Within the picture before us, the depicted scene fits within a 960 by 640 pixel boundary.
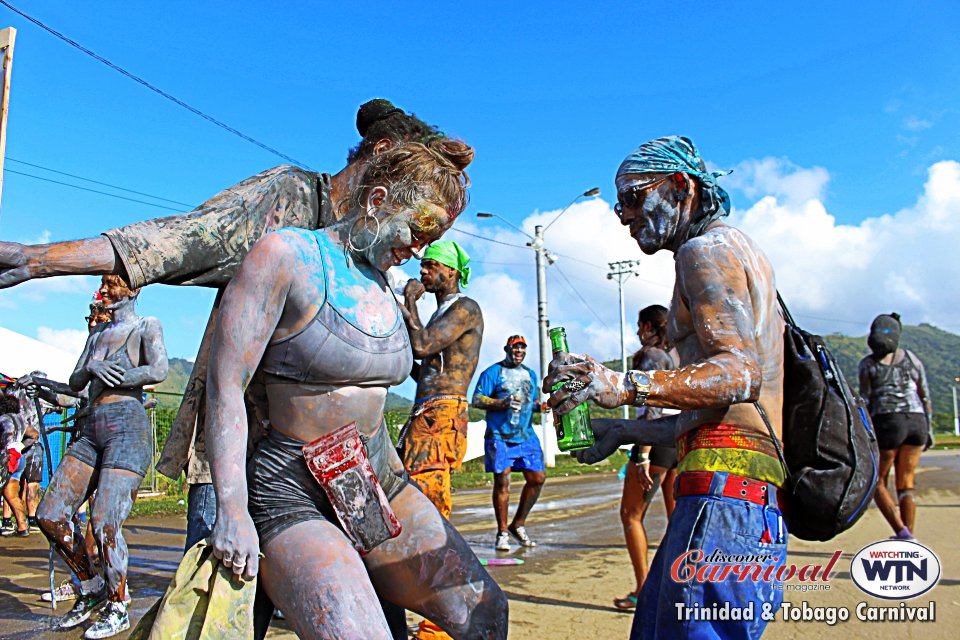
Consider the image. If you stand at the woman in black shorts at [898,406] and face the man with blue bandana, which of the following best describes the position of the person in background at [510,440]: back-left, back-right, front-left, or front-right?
front-right

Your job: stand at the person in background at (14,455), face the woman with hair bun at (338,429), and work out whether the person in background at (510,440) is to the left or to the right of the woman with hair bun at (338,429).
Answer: left

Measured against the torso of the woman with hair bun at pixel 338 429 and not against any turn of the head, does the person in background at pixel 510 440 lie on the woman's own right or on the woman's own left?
on the woman's own left

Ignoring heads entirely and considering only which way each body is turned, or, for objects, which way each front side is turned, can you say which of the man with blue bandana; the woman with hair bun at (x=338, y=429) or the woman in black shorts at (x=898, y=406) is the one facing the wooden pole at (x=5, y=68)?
the man with blue bandana

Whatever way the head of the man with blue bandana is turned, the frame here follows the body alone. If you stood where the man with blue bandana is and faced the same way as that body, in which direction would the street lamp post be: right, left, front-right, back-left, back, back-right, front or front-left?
right

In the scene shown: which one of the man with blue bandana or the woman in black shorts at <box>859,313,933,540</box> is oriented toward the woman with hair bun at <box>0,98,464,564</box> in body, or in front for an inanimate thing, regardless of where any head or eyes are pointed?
the man with blue bandana

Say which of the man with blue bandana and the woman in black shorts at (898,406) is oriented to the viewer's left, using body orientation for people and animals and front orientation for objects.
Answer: the man with blue bandana

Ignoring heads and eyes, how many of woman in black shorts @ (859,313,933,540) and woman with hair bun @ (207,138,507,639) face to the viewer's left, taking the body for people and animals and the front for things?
0

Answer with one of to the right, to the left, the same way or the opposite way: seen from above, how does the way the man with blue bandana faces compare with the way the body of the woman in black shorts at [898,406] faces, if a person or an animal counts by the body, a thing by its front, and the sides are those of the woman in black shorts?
to the left

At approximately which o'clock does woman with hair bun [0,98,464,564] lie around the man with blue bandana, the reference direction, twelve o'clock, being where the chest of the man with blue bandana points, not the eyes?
The woman with hair bun is roughly at 12 o'clock from the man with blue bandana.

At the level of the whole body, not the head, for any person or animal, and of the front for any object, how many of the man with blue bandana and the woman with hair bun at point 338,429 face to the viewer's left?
1

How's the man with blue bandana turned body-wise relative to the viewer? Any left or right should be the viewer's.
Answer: facing to the left of the viewer

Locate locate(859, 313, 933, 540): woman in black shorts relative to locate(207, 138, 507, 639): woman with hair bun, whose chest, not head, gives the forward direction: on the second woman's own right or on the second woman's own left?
on the second woman's own left

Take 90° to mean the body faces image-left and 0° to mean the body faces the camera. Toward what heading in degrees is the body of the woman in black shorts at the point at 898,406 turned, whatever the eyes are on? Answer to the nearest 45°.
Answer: approximately 180°
